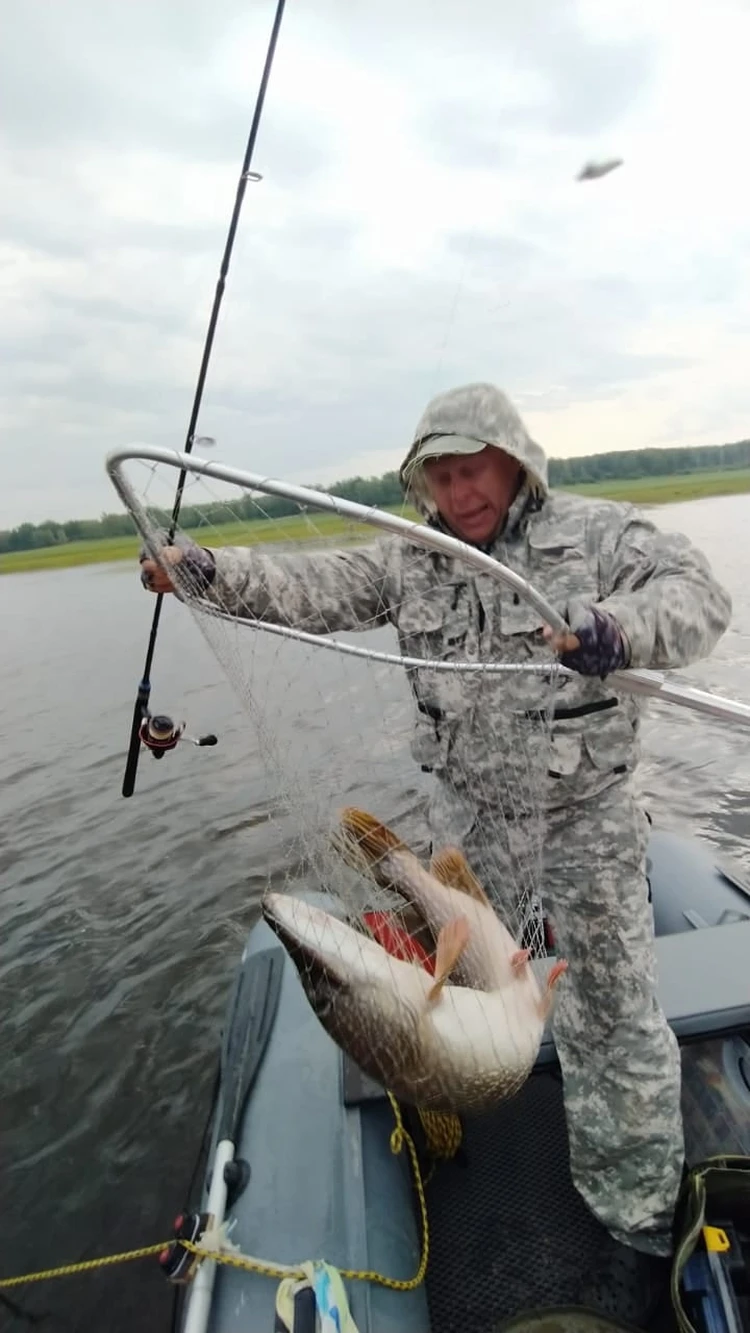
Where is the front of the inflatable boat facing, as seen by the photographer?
facing away from the viewer

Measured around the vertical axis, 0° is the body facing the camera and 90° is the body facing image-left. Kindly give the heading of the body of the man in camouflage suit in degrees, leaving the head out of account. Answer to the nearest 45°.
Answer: approximately 0°
